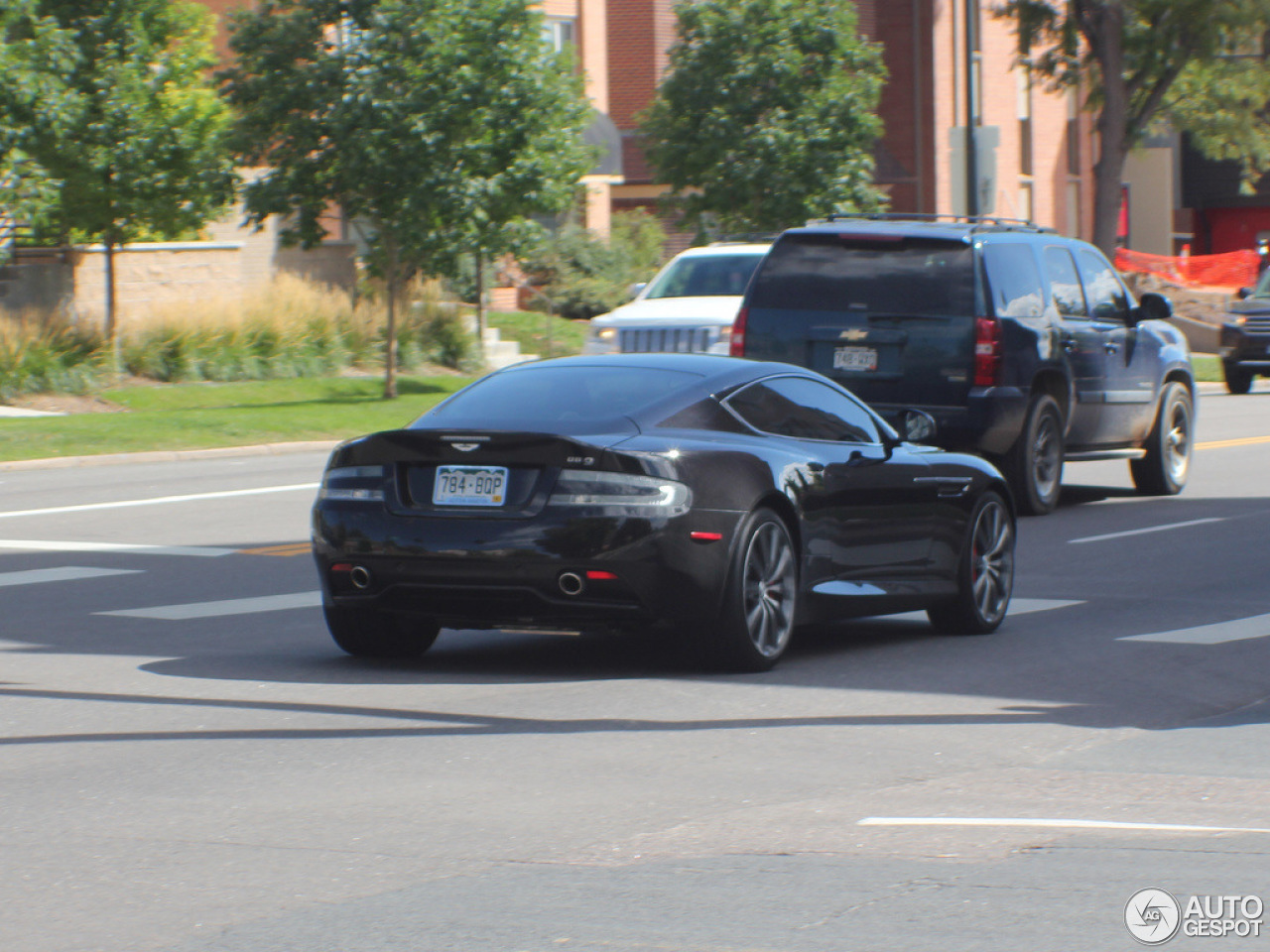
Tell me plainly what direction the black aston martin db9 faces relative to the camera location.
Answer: facing away from the viewer and to the right of the viewer

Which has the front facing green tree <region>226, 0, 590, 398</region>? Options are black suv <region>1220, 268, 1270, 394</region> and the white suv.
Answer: the black suv

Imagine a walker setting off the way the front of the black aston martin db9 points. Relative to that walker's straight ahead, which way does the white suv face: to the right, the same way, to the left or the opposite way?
the opposite way

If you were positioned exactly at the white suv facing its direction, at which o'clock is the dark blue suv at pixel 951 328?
The dark blue suv is roughly at 10 o'clock from the white suv.

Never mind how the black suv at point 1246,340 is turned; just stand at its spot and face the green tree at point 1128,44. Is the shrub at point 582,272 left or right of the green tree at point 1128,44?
left

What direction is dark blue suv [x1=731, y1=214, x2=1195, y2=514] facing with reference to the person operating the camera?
facing away from the viewer and to the right of the viewer

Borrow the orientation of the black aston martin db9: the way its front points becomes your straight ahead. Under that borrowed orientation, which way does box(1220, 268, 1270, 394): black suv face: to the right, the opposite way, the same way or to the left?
the opposite way

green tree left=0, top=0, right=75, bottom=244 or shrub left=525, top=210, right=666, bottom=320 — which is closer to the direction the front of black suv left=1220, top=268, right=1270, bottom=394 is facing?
the green tree
